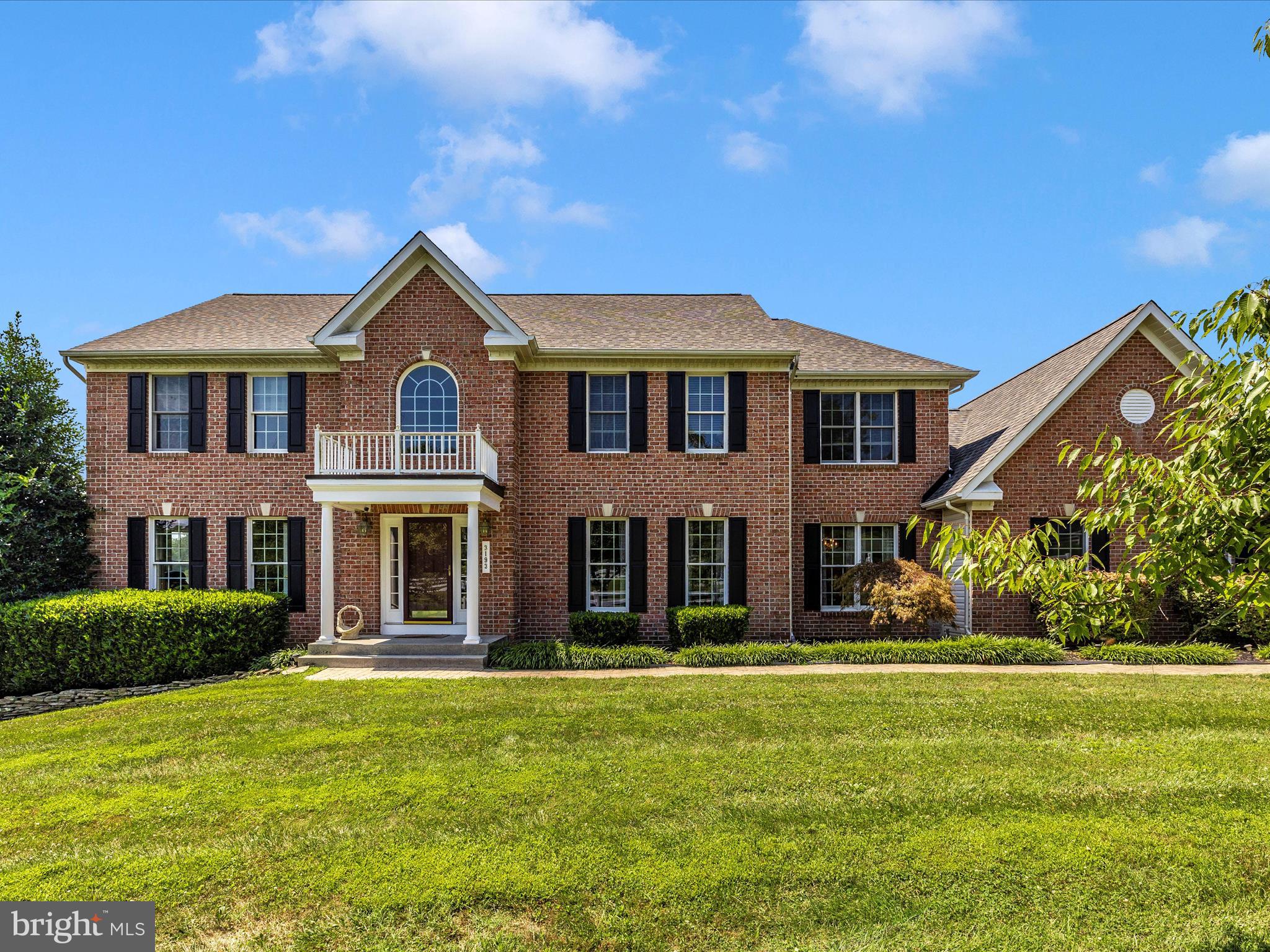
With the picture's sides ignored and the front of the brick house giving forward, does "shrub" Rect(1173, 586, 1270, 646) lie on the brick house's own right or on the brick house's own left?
on the brick house's own left

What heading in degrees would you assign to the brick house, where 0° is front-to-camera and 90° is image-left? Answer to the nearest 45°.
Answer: approximately 0°

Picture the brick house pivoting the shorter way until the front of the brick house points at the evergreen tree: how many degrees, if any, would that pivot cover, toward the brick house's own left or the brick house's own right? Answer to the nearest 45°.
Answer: approximately 90° to the brick house's own right
